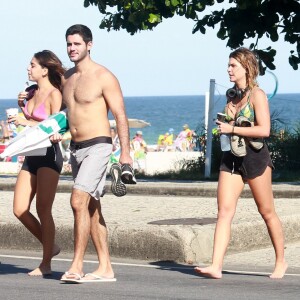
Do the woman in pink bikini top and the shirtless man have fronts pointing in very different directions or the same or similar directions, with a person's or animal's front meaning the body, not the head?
same or similar directions

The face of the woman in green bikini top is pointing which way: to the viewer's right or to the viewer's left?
to the viewer's left

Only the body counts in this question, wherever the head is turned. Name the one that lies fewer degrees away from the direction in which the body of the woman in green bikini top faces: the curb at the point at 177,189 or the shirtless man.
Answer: the shirtless man

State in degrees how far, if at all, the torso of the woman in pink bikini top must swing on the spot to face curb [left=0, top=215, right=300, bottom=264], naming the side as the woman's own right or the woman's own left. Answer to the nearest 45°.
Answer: approximately 180°

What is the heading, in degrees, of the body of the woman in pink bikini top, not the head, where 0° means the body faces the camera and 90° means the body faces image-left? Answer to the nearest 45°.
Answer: approximately 45°

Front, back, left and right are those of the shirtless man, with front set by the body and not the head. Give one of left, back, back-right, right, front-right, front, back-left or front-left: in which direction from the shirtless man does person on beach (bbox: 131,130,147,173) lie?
back-right

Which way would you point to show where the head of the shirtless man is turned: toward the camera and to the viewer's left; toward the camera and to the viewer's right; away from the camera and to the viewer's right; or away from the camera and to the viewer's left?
toward the camera and to the viewer's left

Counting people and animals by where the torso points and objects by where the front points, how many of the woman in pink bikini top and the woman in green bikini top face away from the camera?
0

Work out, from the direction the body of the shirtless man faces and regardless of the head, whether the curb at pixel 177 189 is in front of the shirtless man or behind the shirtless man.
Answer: behind

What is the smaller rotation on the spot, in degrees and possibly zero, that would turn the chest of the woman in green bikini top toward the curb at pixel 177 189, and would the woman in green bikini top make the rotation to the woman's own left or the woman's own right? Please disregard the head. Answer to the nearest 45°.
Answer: approximately 135° to the woman's own right

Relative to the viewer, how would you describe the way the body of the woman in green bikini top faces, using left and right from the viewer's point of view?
facing the viewer and to the left of the viewer
